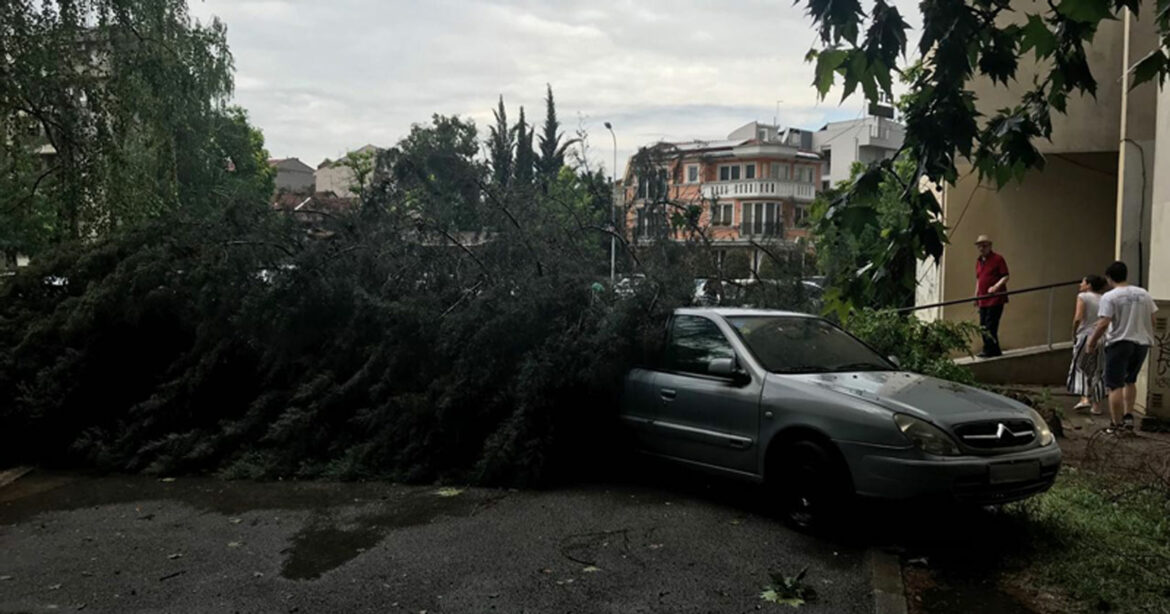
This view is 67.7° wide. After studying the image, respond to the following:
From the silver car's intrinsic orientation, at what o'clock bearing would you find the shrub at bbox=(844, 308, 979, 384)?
The shrub is roughly at 8 o'clock from the silver car.

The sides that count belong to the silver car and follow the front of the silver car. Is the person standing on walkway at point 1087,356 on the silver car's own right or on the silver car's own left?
on the silver car's own left

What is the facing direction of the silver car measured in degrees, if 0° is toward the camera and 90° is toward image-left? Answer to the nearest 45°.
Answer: approximately 315°

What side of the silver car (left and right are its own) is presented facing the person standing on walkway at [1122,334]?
left

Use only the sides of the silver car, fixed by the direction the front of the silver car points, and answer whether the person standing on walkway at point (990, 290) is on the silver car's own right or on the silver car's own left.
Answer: on the silver car's own left

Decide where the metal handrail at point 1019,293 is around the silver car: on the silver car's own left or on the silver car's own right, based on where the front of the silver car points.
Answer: on the silver car's own left

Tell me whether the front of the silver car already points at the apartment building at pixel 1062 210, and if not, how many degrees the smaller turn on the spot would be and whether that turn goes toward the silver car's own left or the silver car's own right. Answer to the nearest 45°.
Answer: approximately 135° to the silver car's own left

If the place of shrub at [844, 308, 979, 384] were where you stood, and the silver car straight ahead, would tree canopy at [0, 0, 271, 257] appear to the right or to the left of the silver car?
right

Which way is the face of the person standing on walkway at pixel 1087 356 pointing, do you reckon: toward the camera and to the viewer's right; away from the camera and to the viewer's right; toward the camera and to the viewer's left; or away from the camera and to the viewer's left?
away from the camera and to the viewer's left

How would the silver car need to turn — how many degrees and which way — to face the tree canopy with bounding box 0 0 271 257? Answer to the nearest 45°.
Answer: approximately 135° to its right

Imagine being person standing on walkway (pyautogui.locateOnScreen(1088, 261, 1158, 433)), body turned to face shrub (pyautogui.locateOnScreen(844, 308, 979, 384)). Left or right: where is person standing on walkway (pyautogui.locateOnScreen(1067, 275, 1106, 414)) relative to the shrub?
right

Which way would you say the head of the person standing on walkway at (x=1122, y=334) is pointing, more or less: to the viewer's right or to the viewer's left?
to the viewer's left
